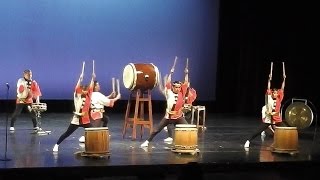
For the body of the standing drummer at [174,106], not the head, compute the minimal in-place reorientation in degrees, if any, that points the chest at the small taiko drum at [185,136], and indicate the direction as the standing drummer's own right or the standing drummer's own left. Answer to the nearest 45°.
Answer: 0° — they already face it

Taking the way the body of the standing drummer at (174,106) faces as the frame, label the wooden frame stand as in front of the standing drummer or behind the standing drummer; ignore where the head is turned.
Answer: behind

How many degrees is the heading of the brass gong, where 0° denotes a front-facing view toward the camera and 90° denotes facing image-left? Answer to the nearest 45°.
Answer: approximately 0°

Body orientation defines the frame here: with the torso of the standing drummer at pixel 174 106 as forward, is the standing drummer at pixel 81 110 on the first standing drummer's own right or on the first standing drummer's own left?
on the first standing drummer's own right

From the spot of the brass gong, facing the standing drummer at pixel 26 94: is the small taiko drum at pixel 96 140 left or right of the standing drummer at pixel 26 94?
left

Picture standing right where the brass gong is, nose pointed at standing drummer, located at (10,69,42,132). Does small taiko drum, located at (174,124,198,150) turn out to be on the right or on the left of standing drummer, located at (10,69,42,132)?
left

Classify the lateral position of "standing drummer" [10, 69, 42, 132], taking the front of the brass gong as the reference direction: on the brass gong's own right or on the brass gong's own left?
on the brass gong's own right

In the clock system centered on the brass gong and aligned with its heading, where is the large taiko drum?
The large taiko drum is roughly at 2 o'clock from the brass gong.

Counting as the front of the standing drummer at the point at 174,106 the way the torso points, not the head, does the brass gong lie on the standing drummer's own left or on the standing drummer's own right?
on the standing drummer's own left
